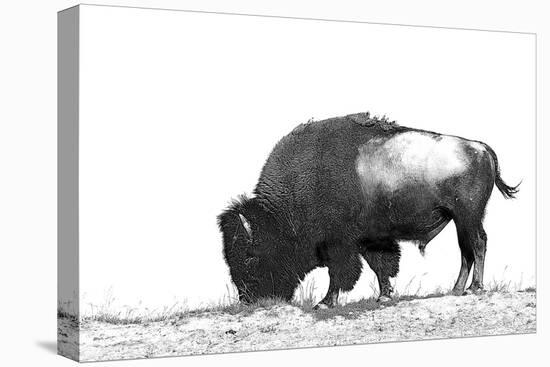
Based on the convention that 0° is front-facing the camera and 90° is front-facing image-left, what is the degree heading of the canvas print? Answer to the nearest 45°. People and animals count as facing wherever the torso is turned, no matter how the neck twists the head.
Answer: approximately 315°
